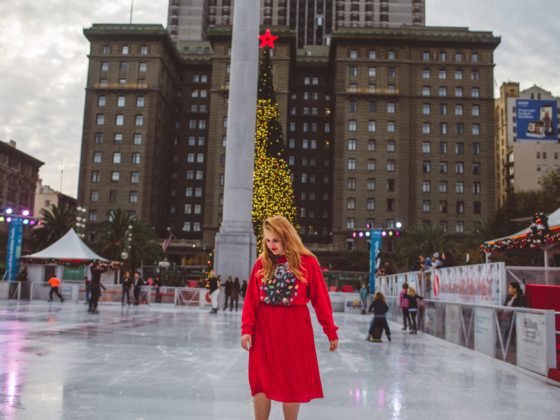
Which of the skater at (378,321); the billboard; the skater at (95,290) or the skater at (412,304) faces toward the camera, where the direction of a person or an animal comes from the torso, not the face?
the billboard

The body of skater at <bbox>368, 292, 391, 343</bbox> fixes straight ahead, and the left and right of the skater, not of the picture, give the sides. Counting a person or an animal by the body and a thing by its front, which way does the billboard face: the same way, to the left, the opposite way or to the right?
the opposite way

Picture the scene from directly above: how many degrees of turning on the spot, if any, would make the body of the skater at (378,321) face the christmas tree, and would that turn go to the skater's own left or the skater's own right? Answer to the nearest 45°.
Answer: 0° — they already face it

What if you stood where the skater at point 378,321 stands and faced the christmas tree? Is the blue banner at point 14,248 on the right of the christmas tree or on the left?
left

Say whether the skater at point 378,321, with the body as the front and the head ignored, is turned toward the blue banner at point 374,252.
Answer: yes

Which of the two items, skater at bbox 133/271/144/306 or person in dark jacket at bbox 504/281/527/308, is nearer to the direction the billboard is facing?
the person in dark jacket

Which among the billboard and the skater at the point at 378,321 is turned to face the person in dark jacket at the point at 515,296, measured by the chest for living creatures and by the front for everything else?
the billboard

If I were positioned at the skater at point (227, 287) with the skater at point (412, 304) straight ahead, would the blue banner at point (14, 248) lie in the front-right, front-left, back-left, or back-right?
back-right

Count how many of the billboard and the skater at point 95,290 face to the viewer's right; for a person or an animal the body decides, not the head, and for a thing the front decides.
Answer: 1

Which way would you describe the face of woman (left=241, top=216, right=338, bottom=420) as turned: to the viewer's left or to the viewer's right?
to the viewer's left
